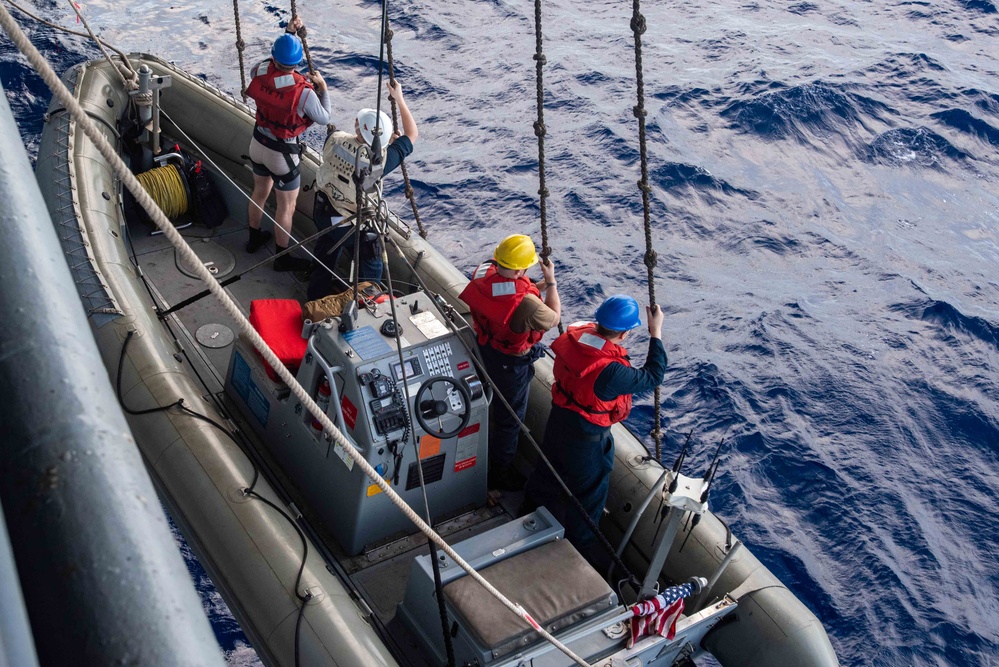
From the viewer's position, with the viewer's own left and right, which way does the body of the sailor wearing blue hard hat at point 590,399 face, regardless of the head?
facing away from the viewer and to the right of the viewer

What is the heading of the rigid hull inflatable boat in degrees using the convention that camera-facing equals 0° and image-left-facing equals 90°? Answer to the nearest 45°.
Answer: approximately 135°

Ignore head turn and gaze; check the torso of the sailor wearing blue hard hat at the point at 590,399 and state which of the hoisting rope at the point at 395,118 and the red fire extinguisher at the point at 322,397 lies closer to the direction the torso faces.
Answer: the hoisting rope

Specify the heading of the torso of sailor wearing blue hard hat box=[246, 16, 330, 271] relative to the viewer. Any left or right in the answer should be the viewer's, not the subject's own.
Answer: facing away from the viewer and to the right of the viewer

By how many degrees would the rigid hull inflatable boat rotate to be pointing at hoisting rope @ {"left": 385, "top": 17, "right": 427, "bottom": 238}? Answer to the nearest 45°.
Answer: approximately 45° to its right

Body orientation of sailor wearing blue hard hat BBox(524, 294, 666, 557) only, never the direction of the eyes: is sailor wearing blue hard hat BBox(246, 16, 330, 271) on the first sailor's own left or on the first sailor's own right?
on the first sailor's own left

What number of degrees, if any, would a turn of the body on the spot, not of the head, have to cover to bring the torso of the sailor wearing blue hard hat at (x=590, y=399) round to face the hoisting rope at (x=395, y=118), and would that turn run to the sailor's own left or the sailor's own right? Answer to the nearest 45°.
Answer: approximately 90° to the sailor's own left

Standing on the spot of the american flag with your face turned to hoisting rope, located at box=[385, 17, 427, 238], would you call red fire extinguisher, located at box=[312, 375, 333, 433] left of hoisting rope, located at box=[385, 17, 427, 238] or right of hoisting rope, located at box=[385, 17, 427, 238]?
left

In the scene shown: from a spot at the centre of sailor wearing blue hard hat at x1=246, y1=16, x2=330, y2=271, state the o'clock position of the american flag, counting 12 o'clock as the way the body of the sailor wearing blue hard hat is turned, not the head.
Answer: The american flag is roughly at 4 o'clock from the sailor wearing blue hard hat.
